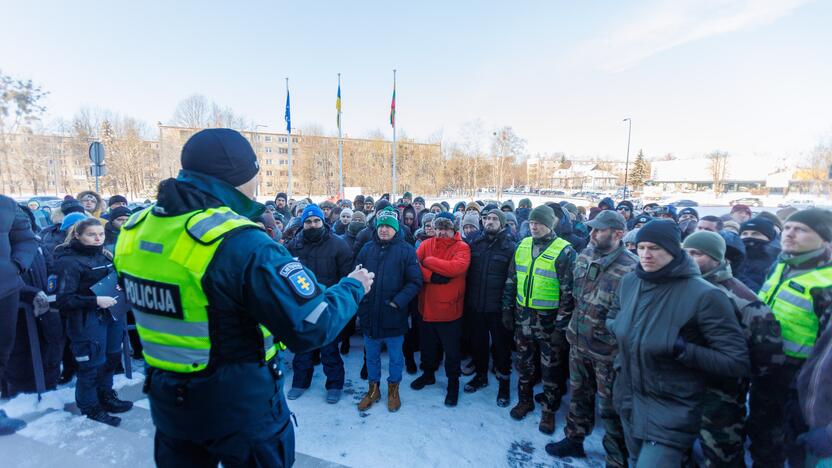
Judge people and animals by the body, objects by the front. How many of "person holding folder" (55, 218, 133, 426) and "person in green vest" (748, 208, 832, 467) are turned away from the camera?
0

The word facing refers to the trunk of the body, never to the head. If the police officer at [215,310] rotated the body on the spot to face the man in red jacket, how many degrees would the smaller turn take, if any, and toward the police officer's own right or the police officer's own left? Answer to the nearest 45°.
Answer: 0° — they already face them

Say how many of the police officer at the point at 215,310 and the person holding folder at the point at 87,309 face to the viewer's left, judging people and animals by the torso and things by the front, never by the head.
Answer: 0

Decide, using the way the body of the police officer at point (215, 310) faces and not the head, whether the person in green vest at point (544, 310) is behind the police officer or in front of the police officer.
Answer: in front

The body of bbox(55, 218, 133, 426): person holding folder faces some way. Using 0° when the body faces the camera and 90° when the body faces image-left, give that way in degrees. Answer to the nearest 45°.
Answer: approximately 315°

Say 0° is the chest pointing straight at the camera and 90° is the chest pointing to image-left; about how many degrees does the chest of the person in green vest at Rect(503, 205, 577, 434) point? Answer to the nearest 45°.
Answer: approximately 45°

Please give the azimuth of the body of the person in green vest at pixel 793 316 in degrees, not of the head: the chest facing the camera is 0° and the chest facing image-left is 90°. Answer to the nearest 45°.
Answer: approximately 45°

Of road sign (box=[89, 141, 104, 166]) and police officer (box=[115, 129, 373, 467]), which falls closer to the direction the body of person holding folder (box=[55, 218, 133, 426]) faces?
the police officer

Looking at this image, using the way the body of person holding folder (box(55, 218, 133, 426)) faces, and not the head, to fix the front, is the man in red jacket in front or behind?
in front

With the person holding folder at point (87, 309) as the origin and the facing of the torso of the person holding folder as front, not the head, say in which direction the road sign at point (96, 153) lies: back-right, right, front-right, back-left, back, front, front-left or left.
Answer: back-left

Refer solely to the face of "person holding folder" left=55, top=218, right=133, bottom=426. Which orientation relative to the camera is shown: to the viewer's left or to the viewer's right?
to the viewer's right

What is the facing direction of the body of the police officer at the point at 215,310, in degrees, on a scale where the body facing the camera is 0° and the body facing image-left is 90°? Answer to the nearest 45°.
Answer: approximately 225°
